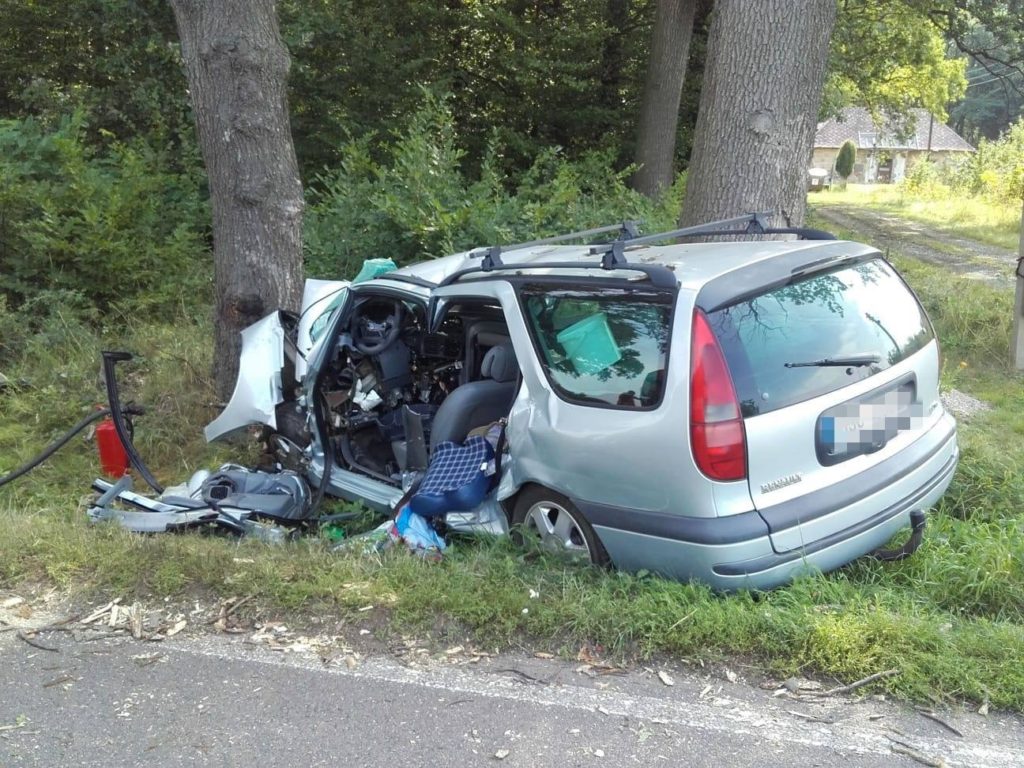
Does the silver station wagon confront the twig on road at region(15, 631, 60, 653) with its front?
no

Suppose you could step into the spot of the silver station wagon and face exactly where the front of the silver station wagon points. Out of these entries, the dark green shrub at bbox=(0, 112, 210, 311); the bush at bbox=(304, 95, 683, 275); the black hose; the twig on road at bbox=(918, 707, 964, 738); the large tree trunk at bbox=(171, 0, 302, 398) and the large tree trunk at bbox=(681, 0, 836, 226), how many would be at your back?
1

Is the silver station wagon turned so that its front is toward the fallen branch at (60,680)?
no

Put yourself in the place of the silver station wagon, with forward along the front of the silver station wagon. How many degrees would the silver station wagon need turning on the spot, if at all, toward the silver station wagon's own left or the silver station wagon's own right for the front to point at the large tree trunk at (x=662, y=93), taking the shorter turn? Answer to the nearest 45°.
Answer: approximately 45° to the silver station wagon's own right

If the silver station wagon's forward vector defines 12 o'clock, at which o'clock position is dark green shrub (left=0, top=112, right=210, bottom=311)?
The dark green shrub is roughly at 12 o'clock from the silver station wagon.

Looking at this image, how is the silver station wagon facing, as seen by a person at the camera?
facing away from the viewer and to the left of the viewer

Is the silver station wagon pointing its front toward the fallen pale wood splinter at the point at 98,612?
no

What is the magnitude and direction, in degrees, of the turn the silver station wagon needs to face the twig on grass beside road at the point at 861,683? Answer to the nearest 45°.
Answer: approximately 180°

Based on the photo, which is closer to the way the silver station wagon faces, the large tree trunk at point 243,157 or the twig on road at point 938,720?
the large tree trunk

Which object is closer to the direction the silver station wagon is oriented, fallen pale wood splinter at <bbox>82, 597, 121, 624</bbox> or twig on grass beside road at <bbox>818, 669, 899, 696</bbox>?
the fallen pale wood splinter

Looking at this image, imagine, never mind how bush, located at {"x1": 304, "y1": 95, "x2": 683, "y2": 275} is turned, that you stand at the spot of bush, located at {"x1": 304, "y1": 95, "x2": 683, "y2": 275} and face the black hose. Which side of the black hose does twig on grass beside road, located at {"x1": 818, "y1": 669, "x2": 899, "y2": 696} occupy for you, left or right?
left

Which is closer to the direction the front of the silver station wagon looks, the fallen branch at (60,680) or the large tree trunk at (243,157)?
the large tree trunk

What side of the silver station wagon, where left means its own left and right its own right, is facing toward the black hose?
front

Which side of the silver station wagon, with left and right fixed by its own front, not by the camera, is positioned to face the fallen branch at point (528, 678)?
left

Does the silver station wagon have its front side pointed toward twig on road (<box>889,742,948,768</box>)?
no

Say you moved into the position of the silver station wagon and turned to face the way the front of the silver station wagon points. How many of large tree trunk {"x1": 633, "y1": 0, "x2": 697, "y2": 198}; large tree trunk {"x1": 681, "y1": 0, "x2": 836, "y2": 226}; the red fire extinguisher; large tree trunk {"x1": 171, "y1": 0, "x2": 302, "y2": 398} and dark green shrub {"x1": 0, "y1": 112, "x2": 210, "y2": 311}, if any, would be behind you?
0

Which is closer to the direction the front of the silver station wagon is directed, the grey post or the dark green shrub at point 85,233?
the dark green shrub

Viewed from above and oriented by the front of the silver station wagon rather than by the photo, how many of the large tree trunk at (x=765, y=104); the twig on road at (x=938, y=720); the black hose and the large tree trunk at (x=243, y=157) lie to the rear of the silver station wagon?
1

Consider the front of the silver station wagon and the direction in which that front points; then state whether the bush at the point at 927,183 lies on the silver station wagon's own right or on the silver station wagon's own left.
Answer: on the silver station wagon's own right

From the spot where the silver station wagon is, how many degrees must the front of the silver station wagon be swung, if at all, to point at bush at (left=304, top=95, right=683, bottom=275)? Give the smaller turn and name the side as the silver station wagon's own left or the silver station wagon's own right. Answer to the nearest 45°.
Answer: approximately 45° to the silver station wagon's own right
